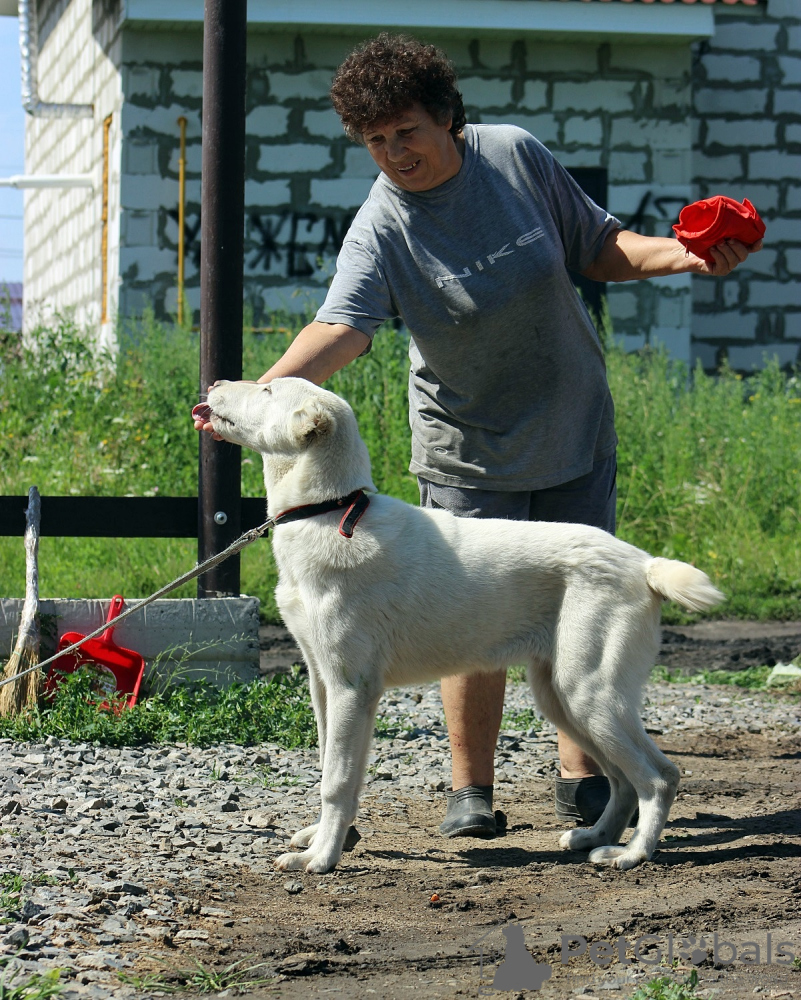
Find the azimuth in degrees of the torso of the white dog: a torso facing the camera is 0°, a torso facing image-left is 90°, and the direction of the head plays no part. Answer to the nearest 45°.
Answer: approximately 90°

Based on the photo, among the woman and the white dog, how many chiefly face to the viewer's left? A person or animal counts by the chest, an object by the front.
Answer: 1

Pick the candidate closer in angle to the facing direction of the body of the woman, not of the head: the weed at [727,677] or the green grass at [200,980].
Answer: the green grass

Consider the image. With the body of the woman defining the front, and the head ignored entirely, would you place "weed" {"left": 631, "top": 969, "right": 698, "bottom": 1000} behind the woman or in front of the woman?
in front

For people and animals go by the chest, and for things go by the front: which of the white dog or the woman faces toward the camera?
the woman

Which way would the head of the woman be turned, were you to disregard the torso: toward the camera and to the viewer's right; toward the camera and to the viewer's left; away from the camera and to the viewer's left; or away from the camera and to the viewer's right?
toward the camera and to the viewer's left

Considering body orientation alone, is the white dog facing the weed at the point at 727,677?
no

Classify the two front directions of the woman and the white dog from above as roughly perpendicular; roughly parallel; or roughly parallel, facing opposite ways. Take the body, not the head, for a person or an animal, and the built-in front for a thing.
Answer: roughly perpendicular

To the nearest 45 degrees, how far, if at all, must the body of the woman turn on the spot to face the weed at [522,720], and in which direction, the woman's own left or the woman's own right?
approximately 180°

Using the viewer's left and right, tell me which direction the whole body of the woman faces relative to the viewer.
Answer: facing the viewer

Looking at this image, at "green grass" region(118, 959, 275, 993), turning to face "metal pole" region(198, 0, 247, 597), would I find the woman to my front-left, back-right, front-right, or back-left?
front-right

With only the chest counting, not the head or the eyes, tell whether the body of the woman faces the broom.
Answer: no

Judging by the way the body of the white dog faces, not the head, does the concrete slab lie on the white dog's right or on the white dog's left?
on the white dog's right
